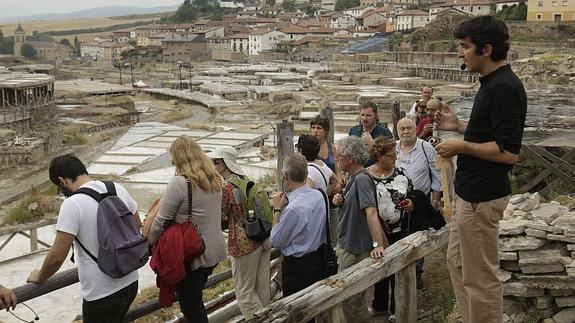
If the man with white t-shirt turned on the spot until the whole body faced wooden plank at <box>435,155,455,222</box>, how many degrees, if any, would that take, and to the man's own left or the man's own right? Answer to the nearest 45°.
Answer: approximately 135° to the man's own right

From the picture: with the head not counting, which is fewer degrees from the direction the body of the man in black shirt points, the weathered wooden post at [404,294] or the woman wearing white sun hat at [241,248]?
the woman wearing white sun hat

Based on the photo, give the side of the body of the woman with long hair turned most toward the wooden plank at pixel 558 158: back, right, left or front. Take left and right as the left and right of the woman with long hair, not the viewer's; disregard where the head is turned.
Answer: right

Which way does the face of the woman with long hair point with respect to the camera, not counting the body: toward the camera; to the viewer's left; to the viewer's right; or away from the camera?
away from the camera

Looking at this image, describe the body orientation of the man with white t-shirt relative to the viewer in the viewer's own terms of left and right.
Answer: facing away from the viewer and to the left of the viewer

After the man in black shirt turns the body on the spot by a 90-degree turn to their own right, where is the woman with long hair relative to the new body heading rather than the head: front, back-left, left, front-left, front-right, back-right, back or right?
left

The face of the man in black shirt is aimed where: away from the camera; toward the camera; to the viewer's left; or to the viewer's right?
to the viewer's left

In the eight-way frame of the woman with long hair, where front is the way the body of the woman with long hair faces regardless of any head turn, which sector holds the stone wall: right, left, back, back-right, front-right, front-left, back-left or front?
back-right

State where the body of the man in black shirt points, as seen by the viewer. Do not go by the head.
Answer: to the viewer's left
